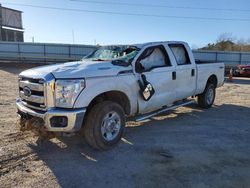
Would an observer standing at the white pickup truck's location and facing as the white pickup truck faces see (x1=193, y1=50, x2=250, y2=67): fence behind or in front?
behind

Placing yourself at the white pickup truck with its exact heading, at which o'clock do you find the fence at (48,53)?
The fence is roughly at 4 o'clock from the white pickup truck.

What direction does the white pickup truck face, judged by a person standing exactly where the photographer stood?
facing the viewer and to the left of the viewer
